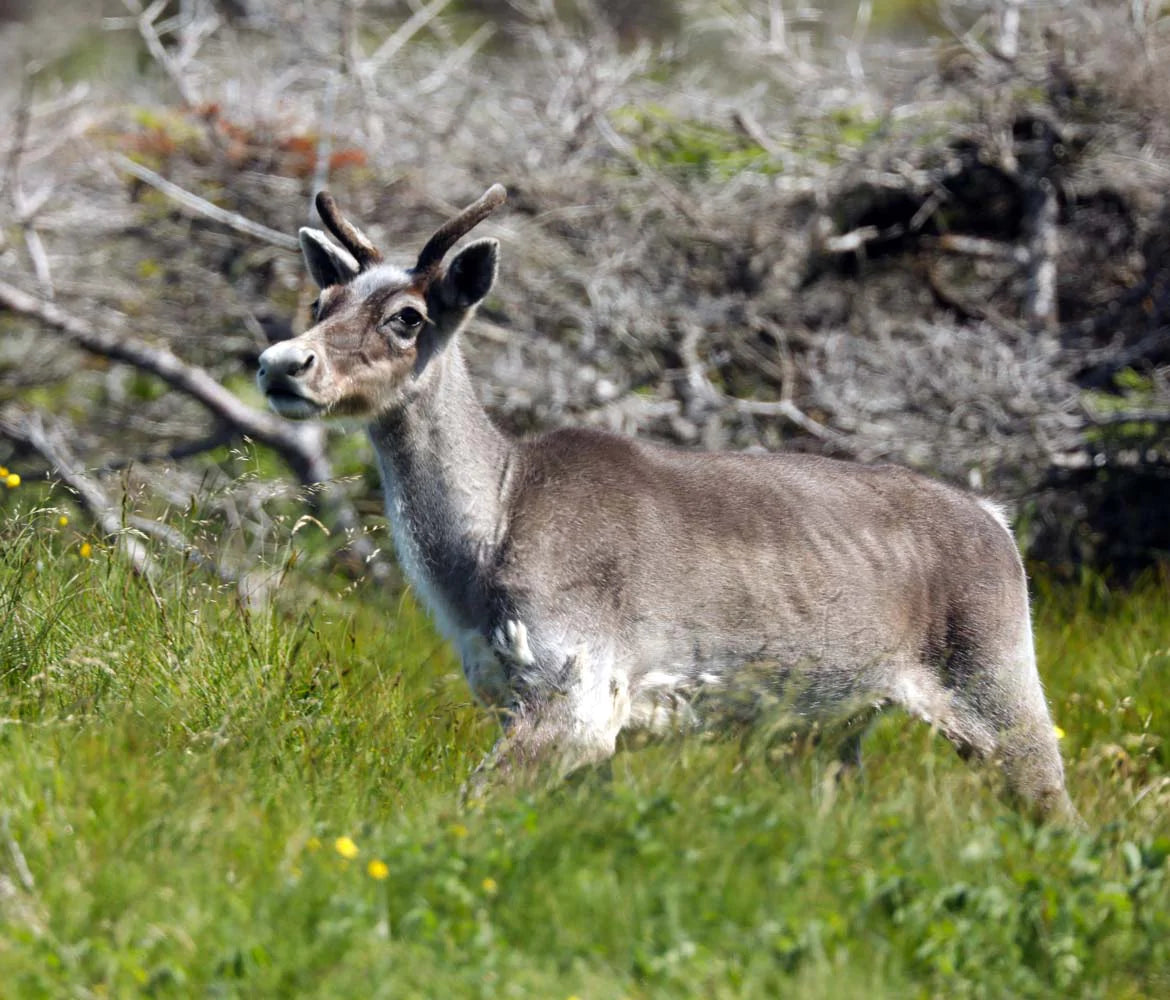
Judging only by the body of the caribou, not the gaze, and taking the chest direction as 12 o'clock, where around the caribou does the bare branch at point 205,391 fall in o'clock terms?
The bare branch is roughly at 2 o'clock from the caribou.

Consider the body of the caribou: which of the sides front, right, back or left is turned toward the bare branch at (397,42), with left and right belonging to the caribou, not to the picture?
right

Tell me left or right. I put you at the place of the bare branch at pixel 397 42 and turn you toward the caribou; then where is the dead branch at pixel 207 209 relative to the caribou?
right

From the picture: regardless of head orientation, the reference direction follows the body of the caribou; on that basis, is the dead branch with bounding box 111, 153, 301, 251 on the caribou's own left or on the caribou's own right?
on the caribou's own right

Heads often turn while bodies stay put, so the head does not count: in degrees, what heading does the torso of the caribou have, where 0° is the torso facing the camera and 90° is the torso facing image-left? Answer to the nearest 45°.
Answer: approximately 90°
